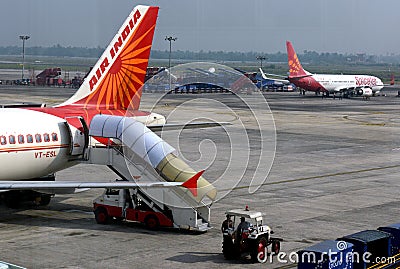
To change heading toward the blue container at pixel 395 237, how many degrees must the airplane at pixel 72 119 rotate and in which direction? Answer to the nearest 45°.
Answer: approximately 90° to its left

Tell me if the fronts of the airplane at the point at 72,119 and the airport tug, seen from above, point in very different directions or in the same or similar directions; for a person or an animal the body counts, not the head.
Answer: very different directions

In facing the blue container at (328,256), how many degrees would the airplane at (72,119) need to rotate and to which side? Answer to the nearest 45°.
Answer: approximately 90° to its left

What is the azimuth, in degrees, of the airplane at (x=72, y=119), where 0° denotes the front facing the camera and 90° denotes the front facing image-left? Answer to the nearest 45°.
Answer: approximately 45°

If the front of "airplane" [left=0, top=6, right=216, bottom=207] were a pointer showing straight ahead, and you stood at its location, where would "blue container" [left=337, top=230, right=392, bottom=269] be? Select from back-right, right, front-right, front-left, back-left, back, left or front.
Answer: left

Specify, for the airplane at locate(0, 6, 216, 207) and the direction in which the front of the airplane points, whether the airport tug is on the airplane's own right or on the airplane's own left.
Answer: on the airplane's own left

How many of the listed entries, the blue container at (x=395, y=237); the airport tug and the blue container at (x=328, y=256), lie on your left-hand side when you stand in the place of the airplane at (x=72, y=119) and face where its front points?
3
